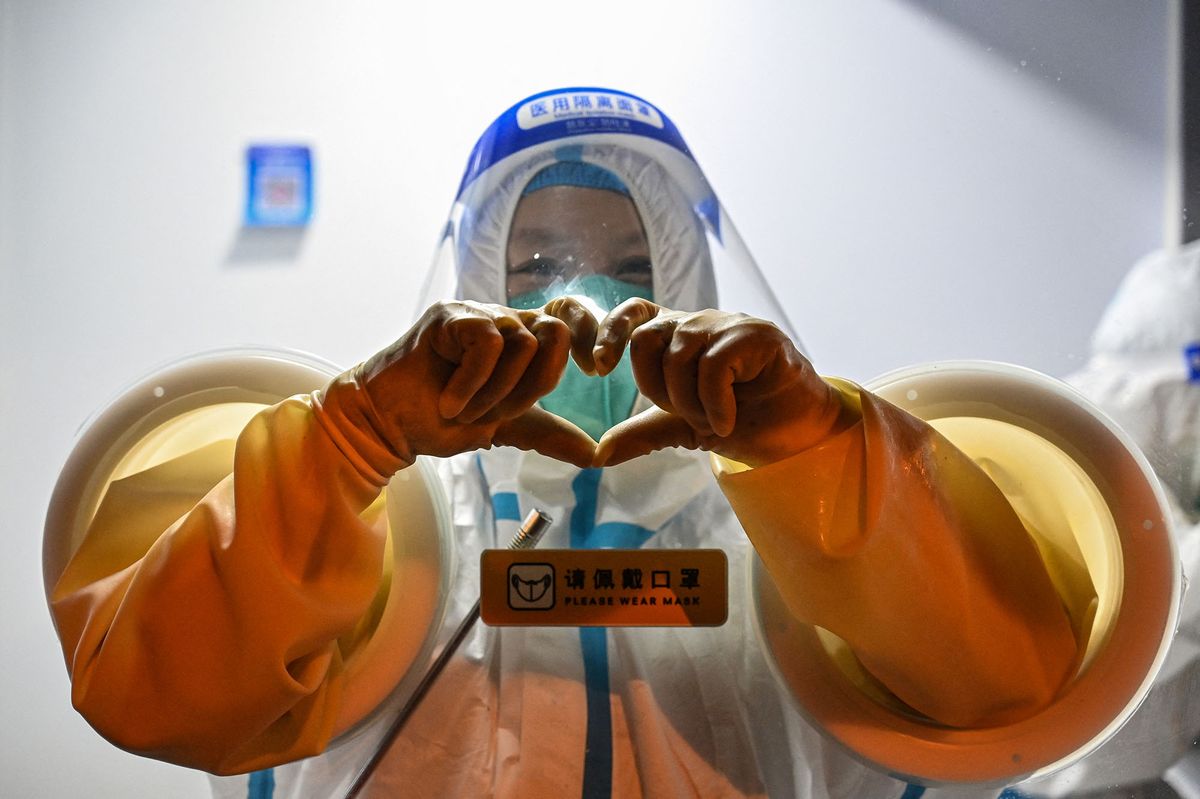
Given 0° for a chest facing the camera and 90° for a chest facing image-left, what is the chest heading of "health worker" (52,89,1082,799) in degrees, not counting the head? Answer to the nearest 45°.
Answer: approximately 0°
